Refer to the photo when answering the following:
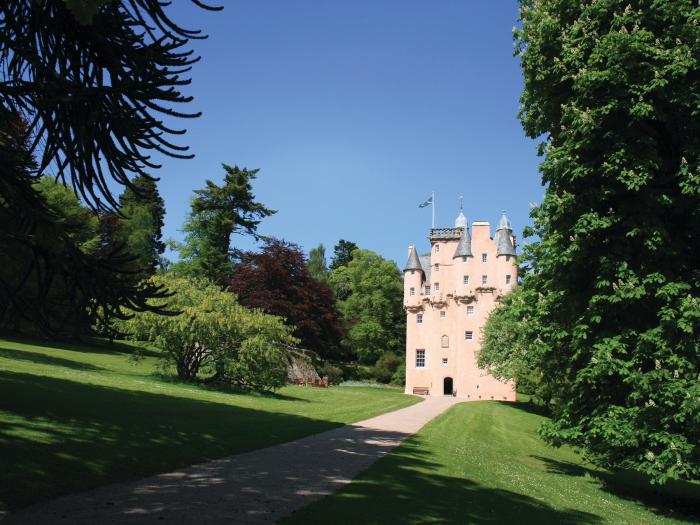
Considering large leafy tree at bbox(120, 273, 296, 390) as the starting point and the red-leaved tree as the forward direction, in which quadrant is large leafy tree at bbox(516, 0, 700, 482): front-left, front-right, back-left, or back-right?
back-right

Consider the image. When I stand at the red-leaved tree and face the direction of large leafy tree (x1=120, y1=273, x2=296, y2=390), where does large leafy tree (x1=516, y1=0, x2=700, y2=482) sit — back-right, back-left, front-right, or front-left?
front-left

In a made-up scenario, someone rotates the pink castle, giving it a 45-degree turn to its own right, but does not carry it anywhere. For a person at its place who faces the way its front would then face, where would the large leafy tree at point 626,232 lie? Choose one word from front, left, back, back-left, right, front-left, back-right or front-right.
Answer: front-left

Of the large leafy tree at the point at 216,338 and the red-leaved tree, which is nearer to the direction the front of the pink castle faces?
the large leafy tree

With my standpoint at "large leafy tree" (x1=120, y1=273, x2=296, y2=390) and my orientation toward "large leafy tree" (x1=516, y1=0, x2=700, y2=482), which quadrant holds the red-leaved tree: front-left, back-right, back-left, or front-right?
back-left

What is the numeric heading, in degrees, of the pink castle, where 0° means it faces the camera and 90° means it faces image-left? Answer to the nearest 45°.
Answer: approximately 0°

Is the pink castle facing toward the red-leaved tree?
no
